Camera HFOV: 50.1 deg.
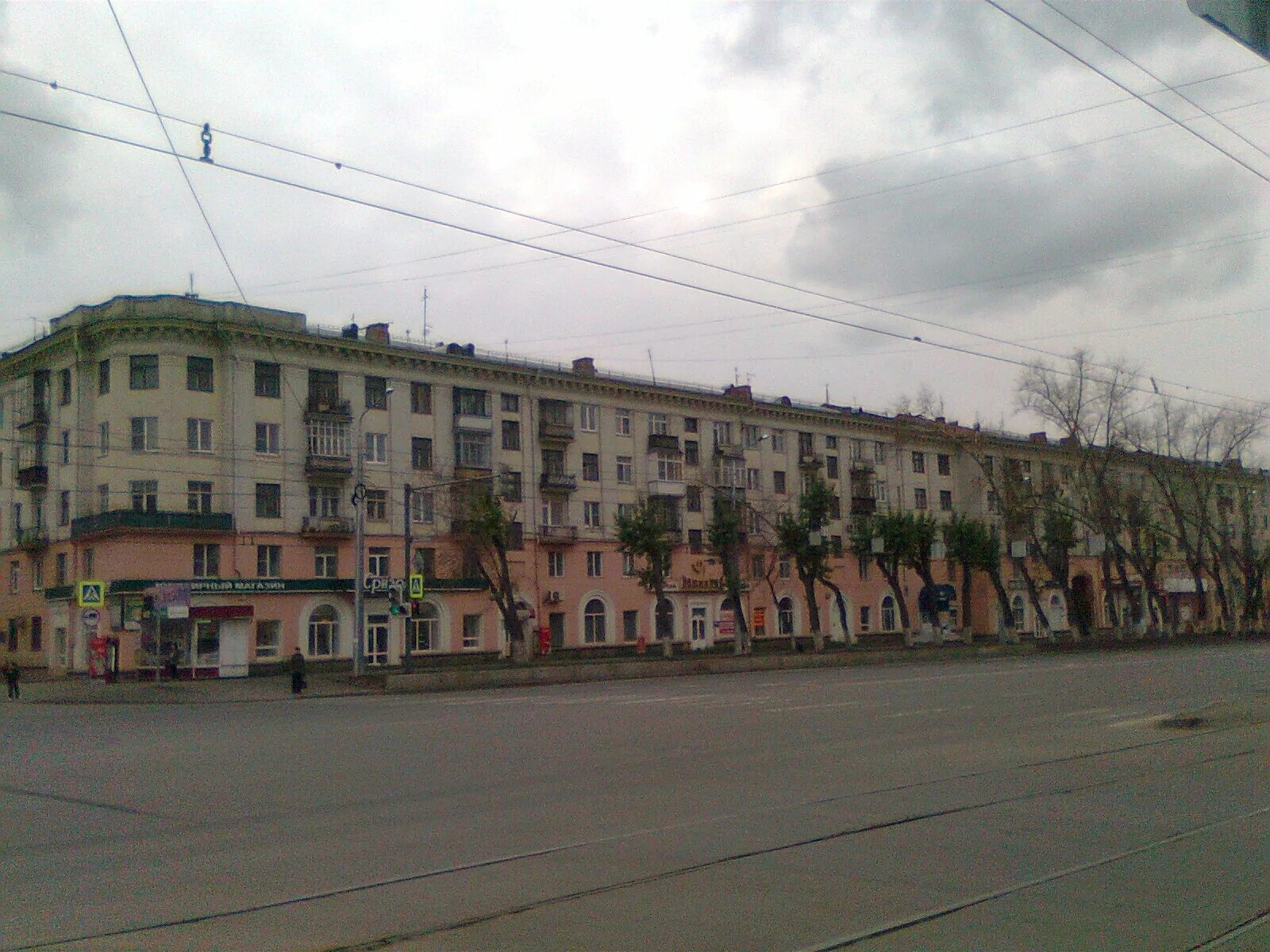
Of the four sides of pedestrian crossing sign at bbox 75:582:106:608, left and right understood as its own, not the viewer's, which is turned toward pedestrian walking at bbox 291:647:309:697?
left

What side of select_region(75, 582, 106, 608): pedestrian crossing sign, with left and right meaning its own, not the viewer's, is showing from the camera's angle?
front
